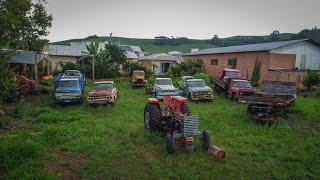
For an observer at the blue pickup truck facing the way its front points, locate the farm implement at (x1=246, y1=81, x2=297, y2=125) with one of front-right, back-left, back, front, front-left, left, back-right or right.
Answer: front-left

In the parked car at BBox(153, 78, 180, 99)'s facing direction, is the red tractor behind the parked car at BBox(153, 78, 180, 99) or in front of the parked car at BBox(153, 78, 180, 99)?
in front

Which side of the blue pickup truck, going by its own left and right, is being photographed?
front

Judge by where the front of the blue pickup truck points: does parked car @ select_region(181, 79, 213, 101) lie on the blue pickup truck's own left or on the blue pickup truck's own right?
on the blue pickup truck's own left

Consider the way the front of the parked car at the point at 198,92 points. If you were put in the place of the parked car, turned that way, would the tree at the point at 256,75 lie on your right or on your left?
on your left

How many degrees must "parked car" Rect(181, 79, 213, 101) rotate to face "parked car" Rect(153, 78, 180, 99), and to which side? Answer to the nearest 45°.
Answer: approximately 135° to its right
